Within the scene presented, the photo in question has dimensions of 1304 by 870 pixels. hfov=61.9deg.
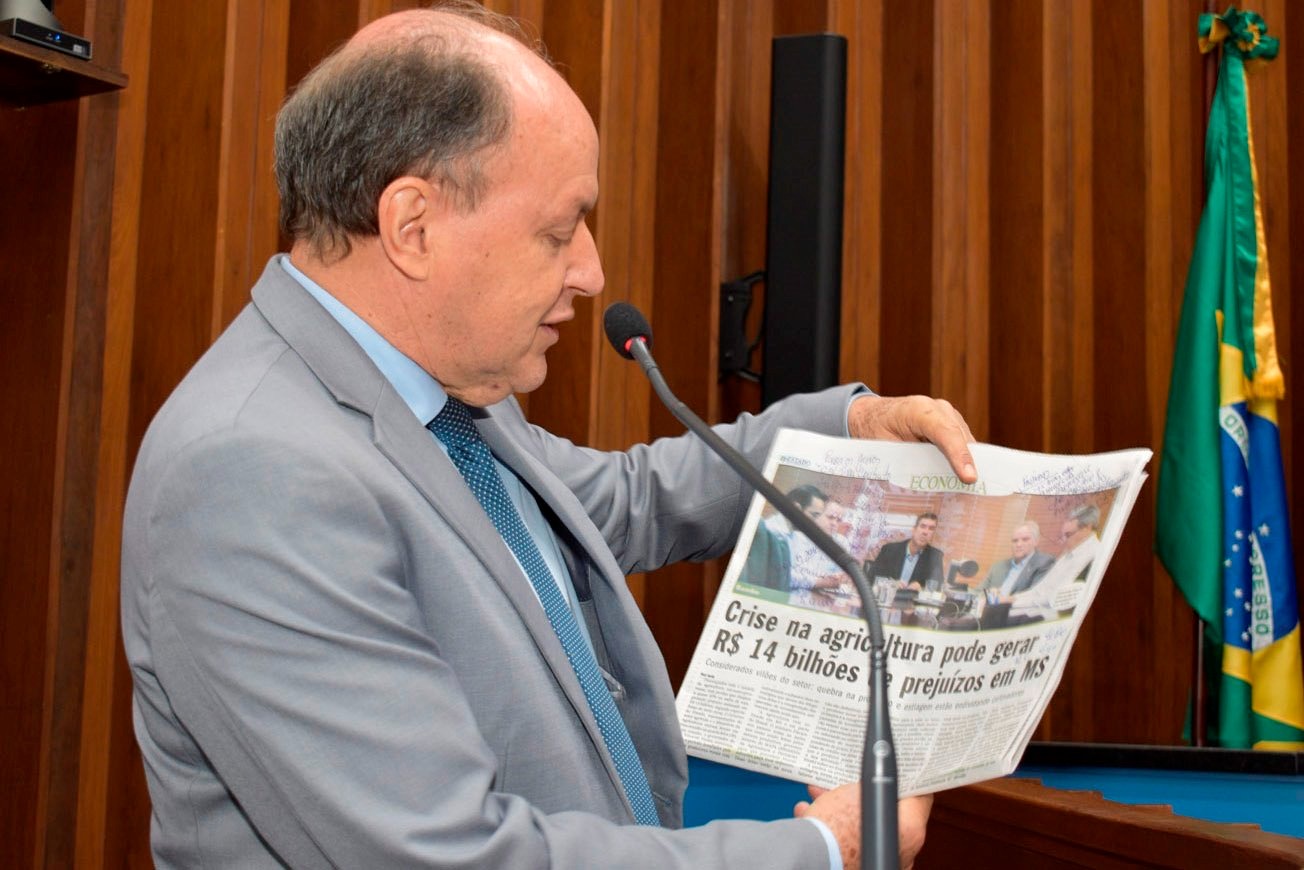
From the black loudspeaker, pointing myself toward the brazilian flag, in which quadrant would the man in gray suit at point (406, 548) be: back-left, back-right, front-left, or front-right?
back-right

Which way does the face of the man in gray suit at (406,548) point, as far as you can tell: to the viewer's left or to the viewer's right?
to the viewer's right

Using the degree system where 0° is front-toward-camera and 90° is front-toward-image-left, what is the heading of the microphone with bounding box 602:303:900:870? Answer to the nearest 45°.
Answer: approximately 90°

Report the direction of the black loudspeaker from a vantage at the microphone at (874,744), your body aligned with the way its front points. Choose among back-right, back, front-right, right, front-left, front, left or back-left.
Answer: right

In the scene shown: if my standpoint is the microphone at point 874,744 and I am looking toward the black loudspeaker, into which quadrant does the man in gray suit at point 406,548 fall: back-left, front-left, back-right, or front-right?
front-left

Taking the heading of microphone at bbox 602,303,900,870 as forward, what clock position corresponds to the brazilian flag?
The brazilian flag is roughly at 4 o'clock from the microphone.

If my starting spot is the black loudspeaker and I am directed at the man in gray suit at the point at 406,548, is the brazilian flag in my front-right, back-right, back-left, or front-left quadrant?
back-left
